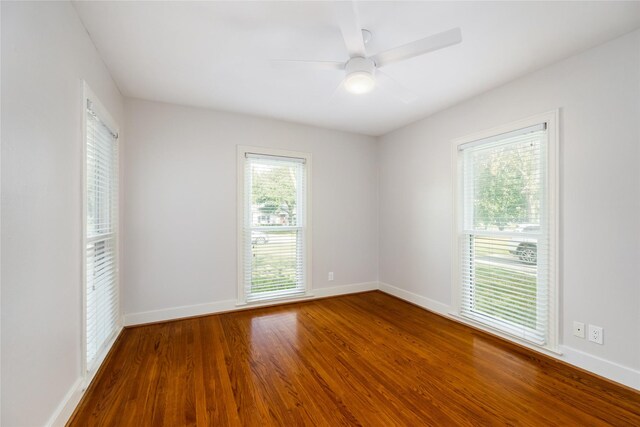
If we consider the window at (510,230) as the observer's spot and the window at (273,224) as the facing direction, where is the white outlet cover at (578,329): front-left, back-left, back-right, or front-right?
back-left

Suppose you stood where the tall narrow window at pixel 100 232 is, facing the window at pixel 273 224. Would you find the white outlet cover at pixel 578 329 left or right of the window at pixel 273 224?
right

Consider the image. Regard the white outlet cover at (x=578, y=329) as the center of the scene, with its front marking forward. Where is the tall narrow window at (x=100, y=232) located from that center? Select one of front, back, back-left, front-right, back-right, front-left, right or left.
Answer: front-right

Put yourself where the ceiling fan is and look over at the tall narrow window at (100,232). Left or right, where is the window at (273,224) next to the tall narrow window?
right
